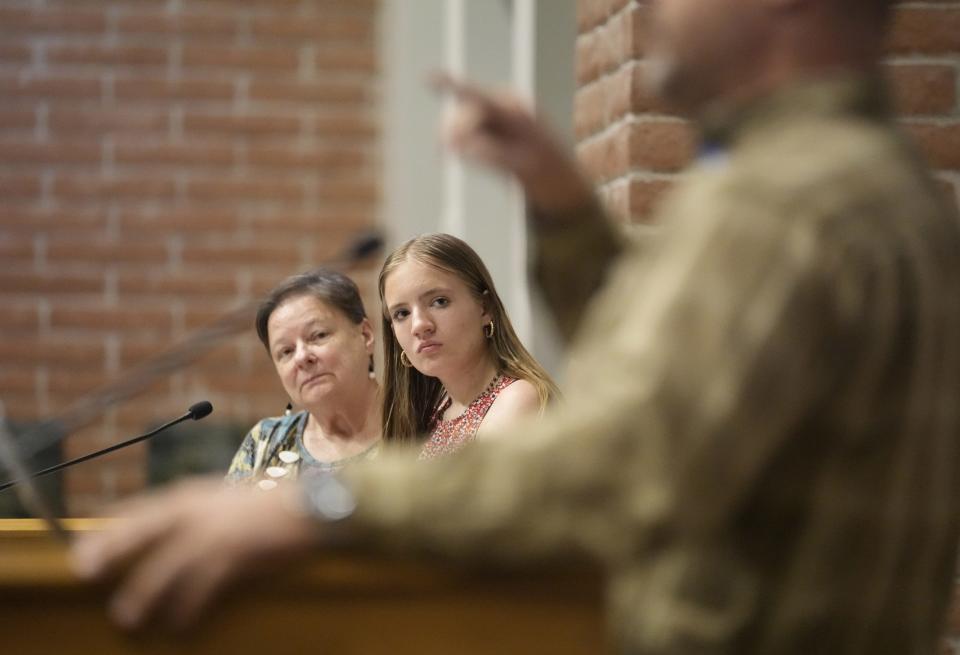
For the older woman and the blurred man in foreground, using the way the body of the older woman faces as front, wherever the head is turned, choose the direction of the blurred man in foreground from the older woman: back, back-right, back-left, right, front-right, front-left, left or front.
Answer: front-left

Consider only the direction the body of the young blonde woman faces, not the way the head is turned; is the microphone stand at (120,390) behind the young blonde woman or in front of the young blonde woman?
in front

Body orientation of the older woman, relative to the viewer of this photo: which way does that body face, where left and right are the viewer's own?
facing the viewer and to the left of the viewer

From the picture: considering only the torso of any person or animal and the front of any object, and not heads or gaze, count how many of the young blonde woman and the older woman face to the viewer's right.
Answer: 0

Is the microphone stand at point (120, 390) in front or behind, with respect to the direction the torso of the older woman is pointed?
in front

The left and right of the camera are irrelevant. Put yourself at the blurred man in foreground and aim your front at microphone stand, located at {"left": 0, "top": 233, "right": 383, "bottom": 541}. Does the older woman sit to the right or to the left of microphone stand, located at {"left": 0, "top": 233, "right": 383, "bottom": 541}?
right

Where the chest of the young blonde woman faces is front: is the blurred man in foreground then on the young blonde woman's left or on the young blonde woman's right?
on the young blonde woman's left

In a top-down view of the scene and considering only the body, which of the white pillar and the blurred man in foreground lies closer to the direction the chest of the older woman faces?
the blurred man in foreground

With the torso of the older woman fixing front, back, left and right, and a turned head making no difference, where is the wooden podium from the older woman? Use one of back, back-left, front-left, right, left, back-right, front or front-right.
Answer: front-left
